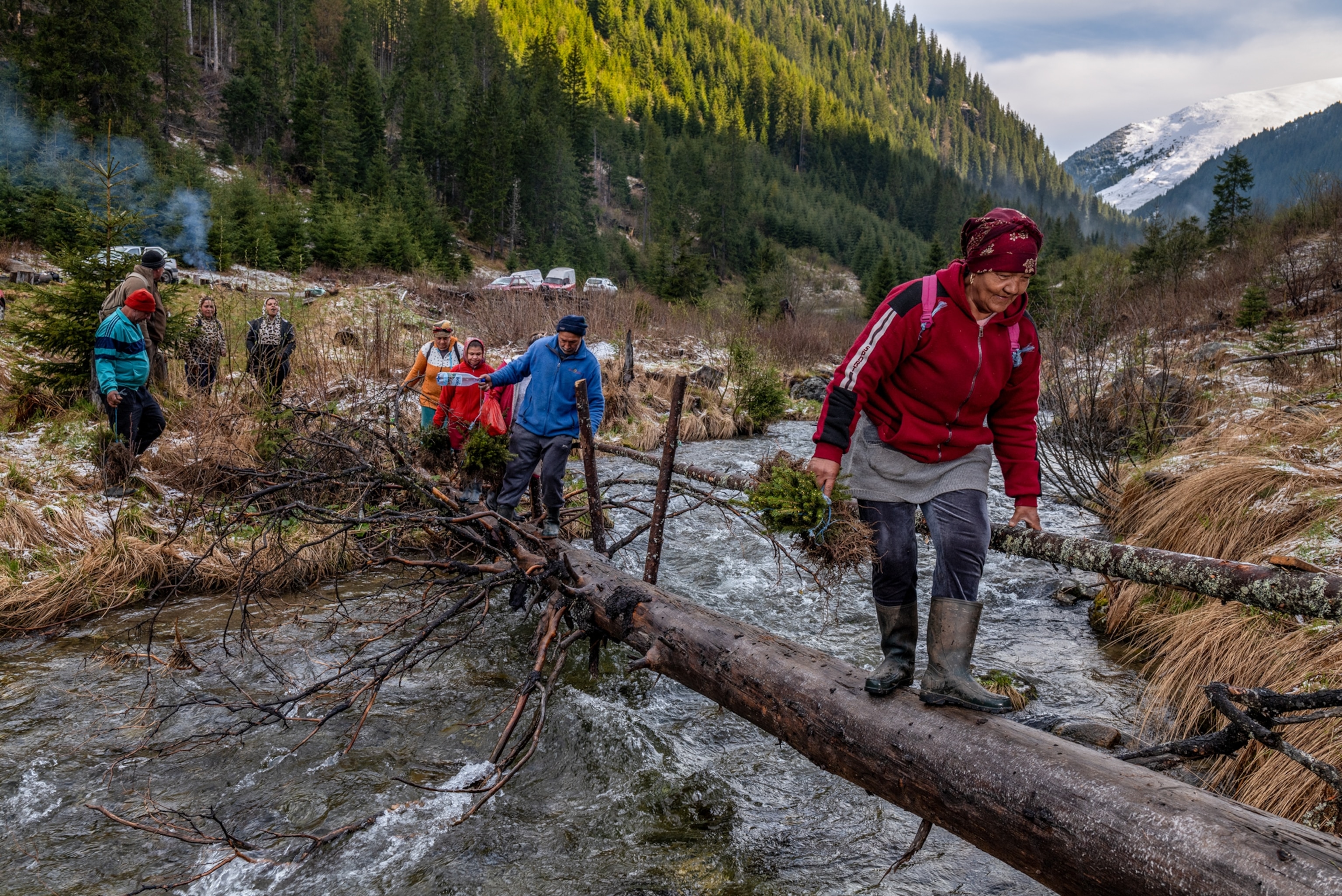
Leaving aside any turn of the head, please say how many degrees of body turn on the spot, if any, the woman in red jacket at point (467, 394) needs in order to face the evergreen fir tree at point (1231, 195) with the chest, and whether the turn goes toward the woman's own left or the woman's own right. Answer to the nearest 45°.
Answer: approximately 135° to the woman's own left

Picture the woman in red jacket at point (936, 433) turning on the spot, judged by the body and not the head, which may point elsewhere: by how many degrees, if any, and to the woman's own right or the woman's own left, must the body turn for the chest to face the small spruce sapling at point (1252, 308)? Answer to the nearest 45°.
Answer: approximately 135° to the woman's own left

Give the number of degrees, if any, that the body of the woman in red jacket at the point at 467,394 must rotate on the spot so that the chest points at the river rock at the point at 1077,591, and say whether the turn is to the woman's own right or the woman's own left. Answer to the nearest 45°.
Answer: approximately 45° to the woman's own left

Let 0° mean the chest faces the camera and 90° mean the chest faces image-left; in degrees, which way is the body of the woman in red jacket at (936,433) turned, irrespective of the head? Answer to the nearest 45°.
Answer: approximately 315°

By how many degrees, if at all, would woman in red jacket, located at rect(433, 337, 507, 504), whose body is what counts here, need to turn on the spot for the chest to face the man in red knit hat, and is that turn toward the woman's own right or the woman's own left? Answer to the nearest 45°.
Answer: approximately 90° to the woman's own right

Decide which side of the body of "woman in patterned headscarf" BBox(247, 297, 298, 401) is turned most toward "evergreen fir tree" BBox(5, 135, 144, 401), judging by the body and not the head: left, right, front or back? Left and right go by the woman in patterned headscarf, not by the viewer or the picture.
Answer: right

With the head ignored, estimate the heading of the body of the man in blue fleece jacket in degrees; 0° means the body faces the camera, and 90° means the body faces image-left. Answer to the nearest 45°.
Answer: approximately 0°

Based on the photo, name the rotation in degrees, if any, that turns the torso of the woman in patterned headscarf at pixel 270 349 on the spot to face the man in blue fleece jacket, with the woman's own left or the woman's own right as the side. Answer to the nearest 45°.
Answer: approximately 45° to the woman's own left

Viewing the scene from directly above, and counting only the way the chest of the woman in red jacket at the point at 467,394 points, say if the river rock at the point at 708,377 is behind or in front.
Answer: behind

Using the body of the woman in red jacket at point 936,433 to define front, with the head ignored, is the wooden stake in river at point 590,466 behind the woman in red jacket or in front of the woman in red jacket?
behind

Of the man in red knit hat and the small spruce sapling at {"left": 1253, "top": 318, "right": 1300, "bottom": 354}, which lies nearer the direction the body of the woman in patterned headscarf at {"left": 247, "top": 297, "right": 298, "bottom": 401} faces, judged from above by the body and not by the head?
the man in red knit hat
